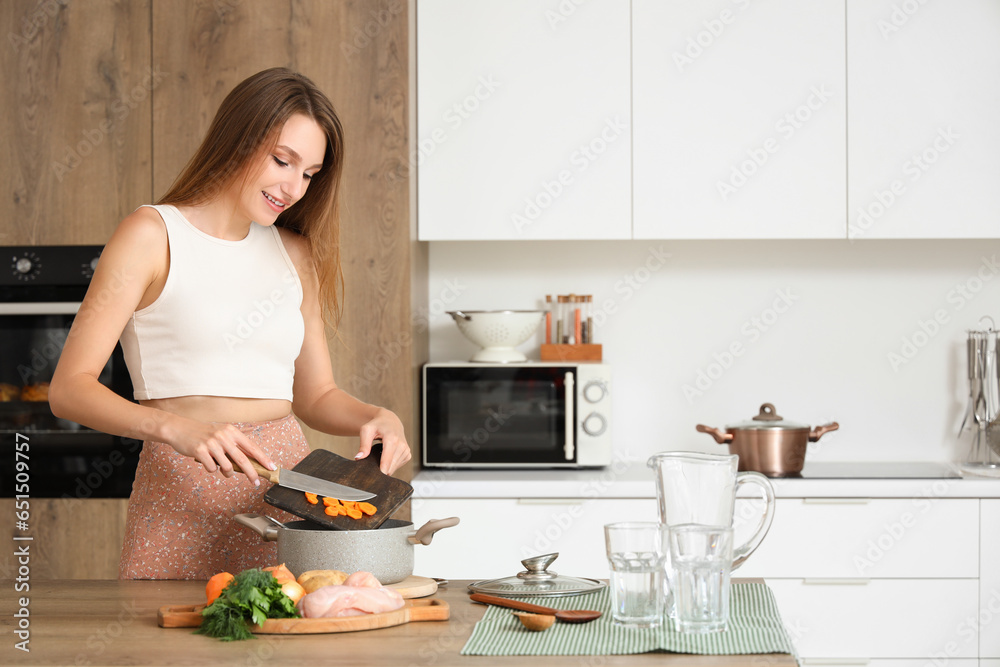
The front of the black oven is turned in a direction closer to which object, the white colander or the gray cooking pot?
the gray cooking pot

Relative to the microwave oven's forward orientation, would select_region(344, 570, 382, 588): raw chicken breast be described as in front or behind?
in front

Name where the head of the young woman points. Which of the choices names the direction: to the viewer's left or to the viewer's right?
to the viewer's right

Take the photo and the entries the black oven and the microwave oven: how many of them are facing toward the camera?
2

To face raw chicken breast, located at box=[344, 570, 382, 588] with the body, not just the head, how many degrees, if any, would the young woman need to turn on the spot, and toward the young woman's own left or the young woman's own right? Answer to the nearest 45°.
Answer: approximately 45° to the young woman's own right

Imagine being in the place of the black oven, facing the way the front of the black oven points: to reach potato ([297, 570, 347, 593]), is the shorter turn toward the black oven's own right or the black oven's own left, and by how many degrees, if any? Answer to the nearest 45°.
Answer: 0° — it already faces it

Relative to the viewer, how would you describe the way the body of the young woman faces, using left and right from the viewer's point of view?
facing the viewer and to the right of the viewer

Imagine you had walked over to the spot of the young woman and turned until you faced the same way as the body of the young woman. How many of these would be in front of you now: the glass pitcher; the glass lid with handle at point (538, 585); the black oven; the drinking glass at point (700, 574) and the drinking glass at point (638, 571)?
4

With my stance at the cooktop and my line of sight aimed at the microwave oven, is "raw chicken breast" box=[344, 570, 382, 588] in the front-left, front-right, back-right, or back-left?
front-left

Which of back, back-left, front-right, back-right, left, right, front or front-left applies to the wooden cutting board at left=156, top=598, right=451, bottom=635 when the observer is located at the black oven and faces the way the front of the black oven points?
front

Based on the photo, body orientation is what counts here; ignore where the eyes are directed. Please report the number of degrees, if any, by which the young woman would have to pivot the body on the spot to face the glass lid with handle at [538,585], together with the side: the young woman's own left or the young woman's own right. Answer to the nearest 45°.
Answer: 0° — they already face it

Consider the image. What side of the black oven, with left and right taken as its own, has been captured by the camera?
front

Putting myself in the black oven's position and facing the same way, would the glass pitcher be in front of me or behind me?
in front

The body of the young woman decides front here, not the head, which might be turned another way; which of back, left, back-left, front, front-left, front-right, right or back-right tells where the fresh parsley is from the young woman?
front-right

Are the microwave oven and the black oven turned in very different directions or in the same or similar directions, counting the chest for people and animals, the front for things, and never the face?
same or similar directions

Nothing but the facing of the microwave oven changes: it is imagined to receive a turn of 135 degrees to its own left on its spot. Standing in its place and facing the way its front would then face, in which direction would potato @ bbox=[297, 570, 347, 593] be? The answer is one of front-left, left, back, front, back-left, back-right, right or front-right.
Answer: back-right

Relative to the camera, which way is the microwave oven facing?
toward the camera
